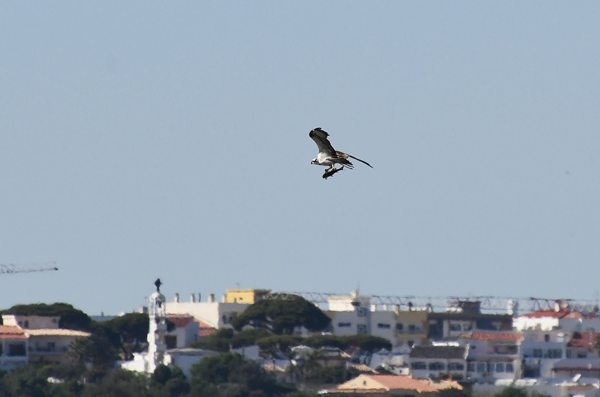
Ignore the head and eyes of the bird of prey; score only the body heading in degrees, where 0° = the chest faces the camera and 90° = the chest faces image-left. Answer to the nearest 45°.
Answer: approximately 90°
